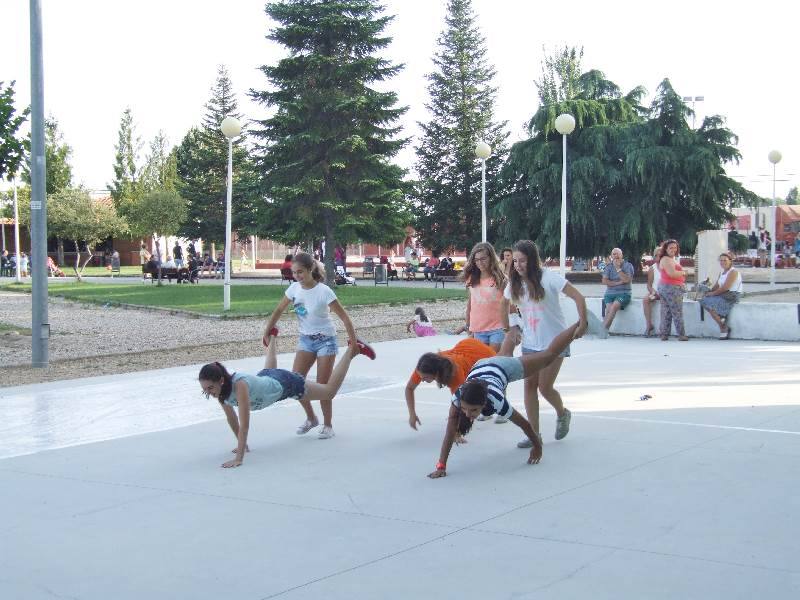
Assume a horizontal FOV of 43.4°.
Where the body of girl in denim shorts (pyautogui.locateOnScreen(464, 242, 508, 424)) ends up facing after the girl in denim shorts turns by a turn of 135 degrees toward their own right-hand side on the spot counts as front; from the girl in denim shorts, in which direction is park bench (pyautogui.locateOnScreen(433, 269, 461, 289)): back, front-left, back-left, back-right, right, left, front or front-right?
front-right

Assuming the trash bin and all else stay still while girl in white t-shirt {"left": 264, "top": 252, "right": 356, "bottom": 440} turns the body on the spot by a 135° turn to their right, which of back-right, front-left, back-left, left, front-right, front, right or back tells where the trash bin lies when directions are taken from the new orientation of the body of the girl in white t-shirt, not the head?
front

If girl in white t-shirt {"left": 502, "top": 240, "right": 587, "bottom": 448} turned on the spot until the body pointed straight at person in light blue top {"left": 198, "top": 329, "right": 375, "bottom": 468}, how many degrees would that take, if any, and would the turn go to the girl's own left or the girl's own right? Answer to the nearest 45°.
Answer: approximately 45° to the girl's own right

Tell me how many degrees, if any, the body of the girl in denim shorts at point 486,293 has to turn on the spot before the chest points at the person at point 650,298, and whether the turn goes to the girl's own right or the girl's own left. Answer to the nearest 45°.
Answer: approximately 180°

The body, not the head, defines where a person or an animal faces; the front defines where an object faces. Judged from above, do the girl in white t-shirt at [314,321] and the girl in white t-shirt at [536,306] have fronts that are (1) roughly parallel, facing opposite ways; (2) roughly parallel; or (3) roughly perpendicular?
roughly parallel

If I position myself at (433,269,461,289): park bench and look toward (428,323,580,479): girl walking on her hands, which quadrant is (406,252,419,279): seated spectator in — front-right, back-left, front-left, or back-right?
back-right

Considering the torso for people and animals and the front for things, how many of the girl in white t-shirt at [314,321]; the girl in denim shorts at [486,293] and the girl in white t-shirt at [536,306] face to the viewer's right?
0

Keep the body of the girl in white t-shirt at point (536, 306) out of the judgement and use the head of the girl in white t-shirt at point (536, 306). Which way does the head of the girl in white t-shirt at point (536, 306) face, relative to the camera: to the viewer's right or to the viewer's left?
to the viewer's left

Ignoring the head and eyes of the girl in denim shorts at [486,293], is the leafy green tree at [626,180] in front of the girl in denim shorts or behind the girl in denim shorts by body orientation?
behind

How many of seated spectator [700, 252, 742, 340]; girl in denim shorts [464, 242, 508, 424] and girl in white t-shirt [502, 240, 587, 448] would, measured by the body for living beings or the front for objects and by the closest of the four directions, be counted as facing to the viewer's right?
0

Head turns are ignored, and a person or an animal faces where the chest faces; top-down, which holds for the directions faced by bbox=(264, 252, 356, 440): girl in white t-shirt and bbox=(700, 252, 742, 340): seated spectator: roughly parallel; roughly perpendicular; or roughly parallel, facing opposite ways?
roughly parallel

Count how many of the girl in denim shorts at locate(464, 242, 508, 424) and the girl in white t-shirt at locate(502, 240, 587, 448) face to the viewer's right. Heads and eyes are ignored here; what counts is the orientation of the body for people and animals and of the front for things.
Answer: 0

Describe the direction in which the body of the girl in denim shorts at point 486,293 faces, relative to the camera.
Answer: toward the camera

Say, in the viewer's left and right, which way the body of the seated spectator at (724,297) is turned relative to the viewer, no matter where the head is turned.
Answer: facing the viewer and to the left of the viewer

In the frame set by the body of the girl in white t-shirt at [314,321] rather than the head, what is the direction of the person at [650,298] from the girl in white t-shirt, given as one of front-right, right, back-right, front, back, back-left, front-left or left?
back

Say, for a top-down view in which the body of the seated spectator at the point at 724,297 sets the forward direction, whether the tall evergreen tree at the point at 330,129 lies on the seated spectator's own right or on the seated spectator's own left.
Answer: on the seated spectator's own right

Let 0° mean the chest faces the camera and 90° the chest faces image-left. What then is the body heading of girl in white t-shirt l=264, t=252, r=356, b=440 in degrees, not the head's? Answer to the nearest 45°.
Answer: approximately 45°

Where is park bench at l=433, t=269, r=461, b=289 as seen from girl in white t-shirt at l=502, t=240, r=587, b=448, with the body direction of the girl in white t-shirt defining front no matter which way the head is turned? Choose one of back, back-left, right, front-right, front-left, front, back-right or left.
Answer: back-right

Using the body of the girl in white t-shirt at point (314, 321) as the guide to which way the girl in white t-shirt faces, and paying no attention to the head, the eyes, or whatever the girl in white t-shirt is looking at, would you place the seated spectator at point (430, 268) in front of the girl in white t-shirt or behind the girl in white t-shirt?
behind
